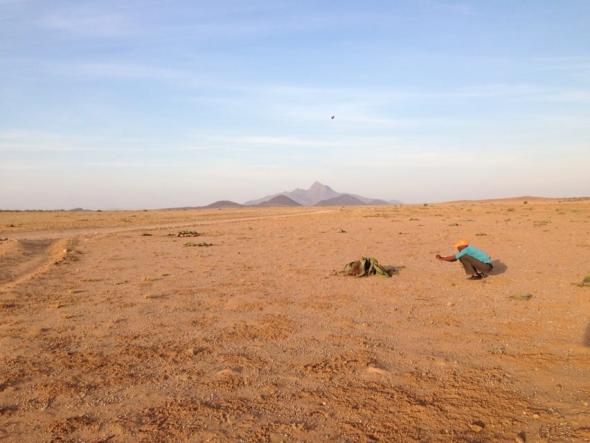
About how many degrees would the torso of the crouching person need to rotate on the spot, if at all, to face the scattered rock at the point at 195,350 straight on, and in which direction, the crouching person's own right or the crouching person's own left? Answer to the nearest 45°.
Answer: approximately 45° to the crouching person's own left

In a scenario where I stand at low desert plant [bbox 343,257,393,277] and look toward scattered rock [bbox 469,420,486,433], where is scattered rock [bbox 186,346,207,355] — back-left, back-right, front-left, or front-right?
front-right

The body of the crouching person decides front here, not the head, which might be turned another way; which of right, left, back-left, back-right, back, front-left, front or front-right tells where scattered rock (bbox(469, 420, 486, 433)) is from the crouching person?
left

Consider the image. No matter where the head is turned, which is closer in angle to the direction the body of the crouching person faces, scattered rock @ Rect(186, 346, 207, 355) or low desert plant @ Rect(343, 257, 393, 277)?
the low desert plant

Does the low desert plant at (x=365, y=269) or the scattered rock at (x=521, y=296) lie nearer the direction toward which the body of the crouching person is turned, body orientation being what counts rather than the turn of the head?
the low desert plant

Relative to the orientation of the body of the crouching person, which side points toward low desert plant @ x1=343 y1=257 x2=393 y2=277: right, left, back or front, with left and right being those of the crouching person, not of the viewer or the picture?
front

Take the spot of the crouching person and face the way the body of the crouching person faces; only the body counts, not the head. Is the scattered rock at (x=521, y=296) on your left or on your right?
on your left

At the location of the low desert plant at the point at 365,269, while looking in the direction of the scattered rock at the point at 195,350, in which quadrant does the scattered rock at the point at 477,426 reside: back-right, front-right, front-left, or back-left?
front-left

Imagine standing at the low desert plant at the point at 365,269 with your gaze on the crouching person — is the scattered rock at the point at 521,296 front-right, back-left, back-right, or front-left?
front-right

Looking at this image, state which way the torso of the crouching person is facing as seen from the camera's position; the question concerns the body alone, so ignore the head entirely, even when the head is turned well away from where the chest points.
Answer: to the viewer's left

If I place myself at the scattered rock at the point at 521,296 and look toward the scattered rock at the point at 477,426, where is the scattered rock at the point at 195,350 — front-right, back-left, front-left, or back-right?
front-right
